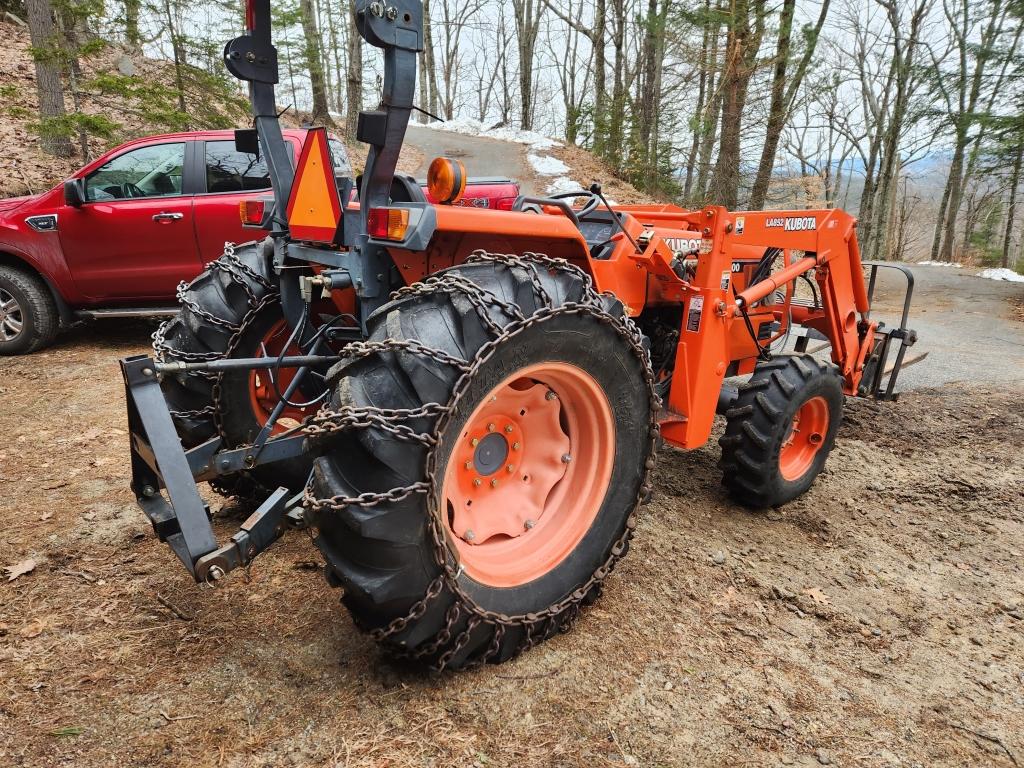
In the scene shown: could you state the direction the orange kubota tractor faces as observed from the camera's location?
facing away from the viewer and to the right of the viewer

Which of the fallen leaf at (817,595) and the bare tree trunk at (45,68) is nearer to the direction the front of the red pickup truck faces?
the bare tree trunk

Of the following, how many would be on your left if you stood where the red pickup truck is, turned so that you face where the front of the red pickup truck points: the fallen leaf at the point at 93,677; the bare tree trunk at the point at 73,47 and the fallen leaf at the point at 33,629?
2

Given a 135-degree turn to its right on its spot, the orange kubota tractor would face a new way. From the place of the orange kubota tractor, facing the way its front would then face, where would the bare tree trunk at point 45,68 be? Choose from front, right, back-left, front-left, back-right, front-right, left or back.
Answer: back-right

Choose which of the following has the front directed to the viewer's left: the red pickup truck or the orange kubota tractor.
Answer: the red pickup truck

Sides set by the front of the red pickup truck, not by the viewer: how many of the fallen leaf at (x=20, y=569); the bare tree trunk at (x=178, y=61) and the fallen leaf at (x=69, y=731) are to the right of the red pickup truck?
1

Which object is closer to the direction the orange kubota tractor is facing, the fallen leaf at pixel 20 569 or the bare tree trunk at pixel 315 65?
the bare tree trunk

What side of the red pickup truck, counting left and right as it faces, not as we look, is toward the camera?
left

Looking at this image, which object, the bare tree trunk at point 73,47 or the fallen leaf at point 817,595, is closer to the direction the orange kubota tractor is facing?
the fallen leaf

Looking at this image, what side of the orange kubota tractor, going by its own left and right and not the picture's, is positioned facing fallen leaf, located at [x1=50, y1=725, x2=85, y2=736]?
back

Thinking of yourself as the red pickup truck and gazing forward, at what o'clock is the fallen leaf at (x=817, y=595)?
The fallen leaf is roughly at 8 o'clock from the red pickup truck.

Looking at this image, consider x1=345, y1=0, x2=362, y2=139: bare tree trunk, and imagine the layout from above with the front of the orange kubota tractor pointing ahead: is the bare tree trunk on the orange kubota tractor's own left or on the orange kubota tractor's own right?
on the orange kubota tractor's own left

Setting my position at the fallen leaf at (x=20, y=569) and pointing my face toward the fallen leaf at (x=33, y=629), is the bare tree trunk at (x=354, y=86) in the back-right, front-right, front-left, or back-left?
back-left

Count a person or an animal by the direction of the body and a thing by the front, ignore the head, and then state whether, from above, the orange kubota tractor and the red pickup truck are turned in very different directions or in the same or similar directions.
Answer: very different directions

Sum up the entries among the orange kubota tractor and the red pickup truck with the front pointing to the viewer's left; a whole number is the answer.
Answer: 1

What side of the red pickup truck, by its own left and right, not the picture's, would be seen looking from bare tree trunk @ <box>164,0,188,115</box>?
right

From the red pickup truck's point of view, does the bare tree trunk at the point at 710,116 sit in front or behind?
behind
